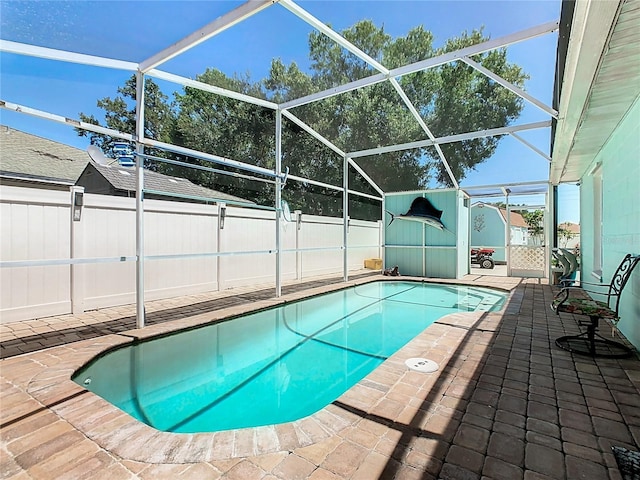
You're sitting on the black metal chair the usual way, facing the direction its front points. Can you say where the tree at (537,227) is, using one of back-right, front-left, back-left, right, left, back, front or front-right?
right

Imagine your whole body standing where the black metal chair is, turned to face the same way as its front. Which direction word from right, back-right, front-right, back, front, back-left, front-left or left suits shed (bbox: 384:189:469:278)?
front-right

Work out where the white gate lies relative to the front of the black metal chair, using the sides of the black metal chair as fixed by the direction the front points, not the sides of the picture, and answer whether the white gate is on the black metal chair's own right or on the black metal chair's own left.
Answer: on the black metal chair's own right

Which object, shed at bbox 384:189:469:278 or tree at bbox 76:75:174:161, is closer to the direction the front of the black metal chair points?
the tree

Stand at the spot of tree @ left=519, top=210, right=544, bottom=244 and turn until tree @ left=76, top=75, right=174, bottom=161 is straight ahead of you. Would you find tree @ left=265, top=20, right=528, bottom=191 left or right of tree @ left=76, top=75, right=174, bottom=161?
left

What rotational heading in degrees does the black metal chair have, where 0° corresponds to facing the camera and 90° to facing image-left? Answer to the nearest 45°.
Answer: approximately 90°

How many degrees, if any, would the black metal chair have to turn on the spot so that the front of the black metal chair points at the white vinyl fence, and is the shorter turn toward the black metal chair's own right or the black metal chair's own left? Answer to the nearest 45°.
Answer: approximately 45° to the black metal chair's own left

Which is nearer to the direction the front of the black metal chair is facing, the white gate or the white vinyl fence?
the white vinyl fence

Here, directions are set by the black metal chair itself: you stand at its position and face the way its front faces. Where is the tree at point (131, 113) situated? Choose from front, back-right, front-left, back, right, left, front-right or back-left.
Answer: front
